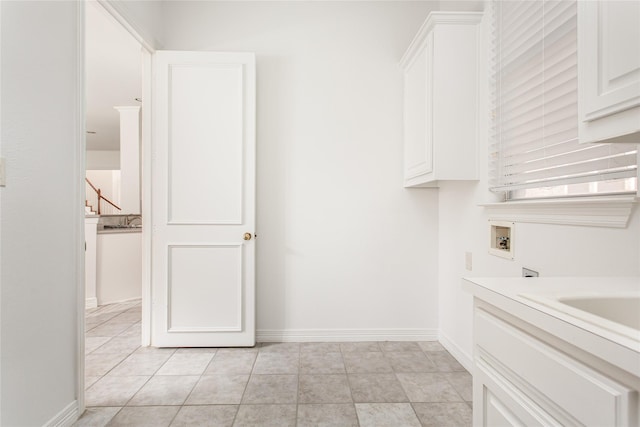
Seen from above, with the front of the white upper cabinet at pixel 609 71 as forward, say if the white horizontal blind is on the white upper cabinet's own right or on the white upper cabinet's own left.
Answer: on the white upper cabinet's own right

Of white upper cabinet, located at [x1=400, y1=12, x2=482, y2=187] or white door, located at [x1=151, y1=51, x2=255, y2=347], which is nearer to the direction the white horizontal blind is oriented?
the white door

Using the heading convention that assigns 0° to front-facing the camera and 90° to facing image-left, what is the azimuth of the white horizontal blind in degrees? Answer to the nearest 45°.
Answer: approximately 45°

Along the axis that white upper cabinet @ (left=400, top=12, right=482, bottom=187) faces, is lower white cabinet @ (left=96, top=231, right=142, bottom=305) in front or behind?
in front

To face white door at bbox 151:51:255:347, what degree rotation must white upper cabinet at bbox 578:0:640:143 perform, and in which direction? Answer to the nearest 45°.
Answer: approximately 45° to its right

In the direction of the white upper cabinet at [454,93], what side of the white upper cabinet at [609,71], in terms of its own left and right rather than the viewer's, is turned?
right

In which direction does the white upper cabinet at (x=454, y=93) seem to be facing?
to the viewer's left

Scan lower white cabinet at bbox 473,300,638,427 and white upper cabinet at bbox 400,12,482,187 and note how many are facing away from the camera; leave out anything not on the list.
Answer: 0

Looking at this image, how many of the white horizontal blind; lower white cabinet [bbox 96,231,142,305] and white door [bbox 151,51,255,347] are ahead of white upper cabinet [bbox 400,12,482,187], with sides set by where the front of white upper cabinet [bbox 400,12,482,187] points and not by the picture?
2
